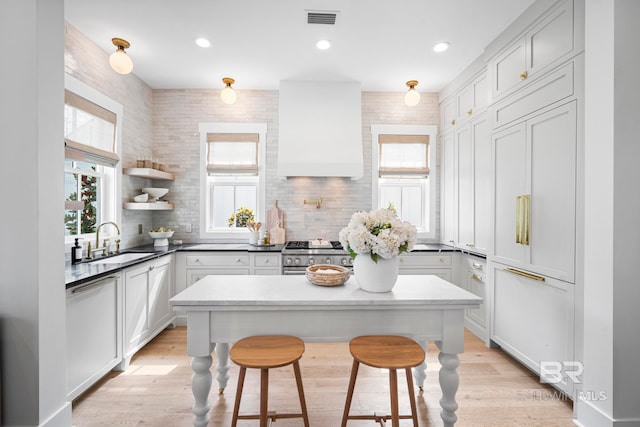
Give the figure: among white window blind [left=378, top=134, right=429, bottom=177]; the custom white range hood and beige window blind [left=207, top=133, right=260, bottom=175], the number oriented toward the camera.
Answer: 3

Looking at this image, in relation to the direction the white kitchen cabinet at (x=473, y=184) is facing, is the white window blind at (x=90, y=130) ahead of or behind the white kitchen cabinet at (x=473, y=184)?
ahead

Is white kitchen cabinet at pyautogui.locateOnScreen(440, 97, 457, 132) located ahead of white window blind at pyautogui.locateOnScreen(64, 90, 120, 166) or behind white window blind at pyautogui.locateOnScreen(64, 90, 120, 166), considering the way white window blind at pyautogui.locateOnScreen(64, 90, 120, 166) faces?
ahead

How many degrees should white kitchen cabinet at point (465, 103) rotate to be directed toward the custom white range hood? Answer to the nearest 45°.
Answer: approximately 45° to its right

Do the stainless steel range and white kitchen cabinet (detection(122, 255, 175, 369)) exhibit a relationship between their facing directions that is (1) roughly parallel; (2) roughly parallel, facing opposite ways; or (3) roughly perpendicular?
roughly perpendicular

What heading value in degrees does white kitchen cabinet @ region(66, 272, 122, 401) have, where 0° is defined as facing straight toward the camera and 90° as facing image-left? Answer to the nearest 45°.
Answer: approximately 315°

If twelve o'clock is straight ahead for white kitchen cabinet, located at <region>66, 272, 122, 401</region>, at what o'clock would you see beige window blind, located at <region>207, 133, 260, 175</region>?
The beige window blind is roughly at 9 o'clock from the white kitchen cabinet.

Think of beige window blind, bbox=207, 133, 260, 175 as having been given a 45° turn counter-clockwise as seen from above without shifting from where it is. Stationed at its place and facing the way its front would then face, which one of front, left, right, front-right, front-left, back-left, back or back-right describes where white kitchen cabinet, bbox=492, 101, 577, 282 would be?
front

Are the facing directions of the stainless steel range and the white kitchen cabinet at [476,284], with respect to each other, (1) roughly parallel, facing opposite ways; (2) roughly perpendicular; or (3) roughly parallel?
roughly perpendicular

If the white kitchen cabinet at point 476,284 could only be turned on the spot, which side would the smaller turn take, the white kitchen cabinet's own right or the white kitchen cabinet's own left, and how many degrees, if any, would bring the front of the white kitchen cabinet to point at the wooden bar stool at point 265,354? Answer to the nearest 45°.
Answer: approximately 45° to the white kitchen cabinet's own left

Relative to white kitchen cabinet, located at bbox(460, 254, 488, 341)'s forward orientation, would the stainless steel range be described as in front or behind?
in front

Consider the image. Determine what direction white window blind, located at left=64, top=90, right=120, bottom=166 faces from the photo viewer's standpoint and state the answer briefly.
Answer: facing the viewer and to the right of the viewer

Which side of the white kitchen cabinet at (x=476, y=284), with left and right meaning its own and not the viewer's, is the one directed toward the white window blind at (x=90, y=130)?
front

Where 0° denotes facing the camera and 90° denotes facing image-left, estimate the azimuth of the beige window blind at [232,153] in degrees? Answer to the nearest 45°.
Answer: approximately 0°

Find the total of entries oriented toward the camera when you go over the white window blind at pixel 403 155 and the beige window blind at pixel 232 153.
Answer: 2

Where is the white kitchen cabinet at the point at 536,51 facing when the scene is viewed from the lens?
facing the viewer and to the left of the viewer

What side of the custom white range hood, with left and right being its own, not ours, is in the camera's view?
front
